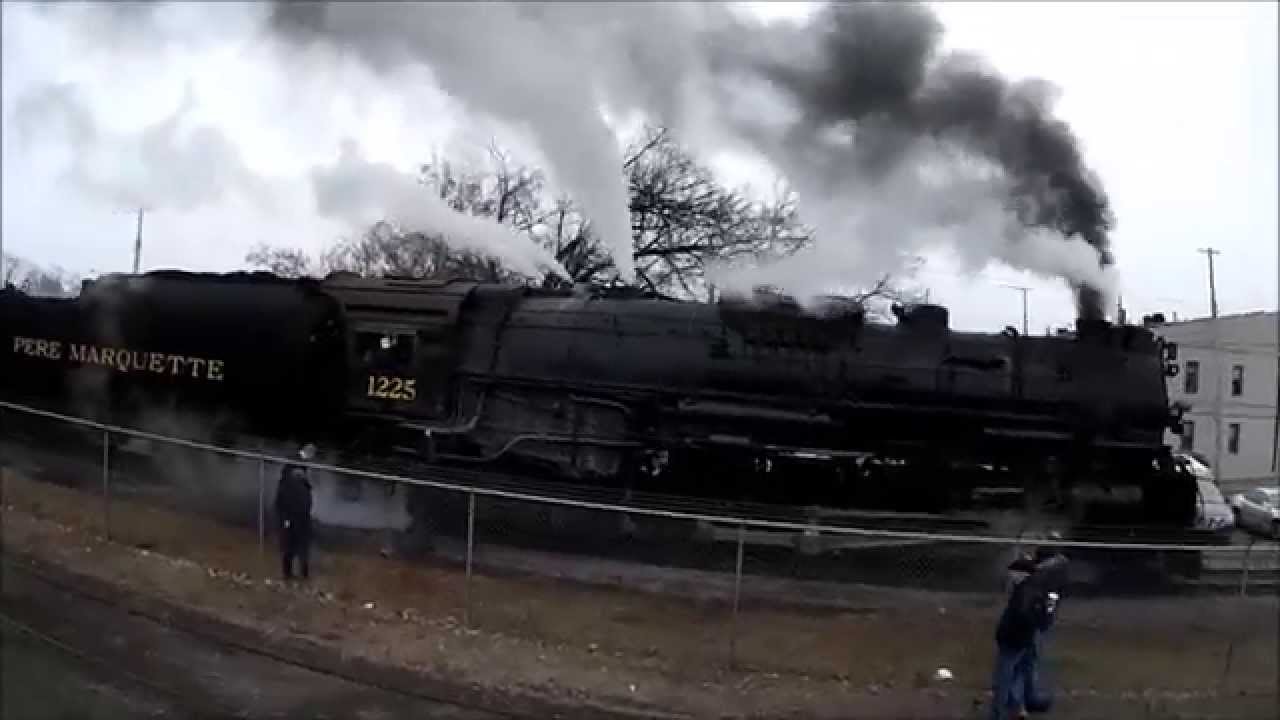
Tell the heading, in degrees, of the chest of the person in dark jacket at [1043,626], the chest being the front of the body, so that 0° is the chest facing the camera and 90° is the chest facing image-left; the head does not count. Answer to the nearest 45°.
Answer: approximately 180°

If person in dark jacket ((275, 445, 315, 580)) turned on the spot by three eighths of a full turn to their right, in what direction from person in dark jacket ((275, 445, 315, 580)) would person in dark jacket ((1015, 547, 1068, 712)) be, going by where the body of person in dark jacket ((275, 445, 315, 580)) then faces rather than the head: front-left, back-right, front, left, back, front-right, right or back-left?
front

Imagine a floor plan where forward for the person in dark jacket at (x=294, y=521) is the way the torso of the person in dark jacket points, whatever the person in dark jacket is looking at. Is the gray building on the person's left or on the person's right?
on the person's right

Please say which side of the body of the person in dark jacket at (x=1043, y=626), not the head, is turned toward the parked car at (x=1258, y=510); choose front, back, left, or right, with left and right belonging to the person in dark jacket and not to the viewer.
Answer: front

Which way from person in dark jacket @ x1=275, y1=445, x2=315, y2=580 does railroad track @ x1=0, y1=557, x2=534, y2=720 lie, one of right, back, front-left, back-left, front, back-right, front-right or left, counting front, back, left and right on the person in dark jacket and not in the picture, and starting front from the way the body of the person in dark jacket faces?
back

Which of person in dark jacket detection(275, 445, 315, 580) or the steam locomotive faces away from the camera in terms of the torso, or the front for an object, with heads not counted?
the person in dark jacket

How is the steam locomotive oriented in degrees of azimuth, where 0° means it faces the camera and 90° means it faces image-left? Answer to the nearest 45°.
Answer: approximately 270°

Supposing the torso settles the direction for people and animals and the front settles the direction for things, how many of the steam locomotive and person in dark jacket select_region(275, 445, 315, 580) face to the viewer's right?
1

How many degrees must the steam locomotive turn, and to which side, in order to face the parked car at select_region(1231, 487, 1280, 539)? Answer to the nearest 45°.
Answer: approximately 45° to its left

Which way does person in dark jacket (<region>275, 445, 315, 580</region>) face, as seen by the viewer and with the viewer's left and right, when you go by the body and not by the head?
facing away from the viewer

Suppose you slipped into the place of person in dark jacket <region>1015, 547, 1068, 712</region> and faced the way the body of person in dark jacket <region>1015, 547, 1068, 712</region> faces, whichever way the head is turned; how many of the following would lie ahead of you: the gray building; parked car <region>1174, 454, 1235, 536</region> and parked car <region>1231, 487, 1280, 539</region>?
3

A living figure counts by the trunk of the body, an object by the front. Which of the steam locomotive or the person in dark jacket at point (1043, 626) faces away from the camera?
the person in dark jacket

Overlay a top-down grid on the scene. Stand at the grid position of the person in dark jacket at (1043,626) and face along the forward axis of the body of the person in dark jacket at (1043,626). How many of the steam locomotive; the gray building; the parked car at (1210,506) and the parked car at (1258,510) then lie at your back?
0

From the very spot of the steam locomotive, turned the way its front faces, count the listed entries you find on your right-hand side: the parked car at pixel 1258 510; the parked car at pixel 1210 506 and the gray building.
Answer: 0

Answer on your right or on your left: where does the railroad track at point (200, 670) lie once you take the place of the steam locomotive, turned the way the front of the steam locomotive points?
on your right

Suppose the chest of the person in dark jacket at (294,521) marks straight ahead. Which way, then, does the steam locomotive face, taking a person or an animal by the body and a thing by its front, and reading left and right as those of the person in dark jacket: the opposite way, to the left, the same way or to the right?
to the right
